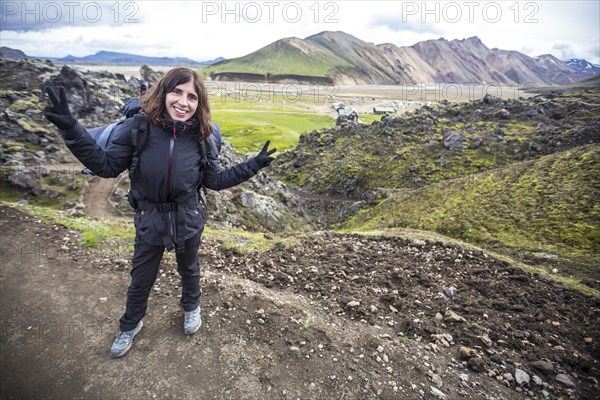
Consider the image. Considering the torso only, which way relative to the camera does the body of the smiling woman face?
toward the camera
